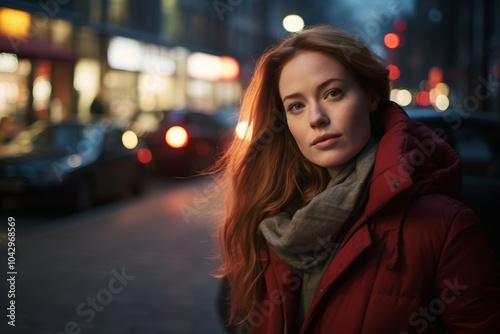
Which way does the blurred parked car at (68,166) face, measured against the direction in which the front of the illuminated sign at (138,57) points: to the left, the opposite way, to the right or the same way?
to the right

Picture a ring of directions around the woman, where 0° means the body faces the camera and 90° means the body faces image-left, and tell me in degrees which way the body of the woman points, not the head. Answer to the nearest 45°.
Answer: approximately 45°

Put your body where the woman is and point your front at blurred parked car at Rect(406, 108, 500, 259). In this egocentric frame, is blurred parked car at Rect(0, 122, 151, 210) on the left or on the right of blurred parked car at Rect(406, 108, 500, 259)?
left

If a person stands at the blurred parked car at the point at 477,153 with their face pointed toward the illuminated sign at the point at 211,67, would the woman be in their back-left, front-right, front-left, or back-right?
back-left

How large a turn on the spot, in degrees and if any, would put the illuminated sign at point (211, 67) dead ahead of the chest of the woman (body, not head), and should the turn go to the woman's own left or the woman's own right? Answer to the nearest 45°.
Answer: approximately 135° to the woman's own right

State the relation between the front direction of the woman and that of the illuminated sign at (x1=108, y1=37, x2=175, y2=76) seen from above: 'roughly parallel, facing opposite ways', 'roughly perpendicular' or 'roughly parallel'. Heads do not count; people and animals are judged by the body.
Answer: roughly perpendicular

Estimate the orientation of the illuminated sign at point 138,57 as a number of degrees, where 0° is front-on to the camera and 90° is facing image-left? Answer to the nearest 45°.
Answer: approximately 315°
